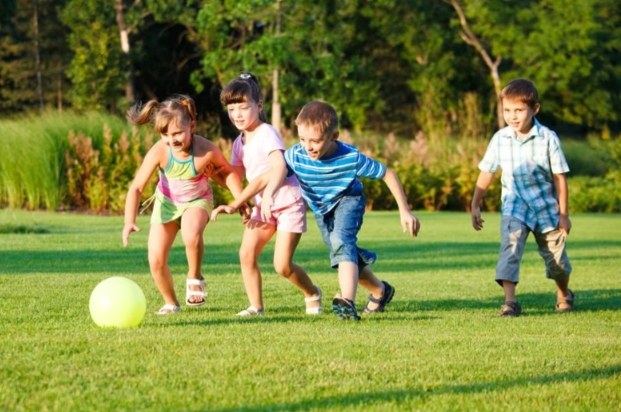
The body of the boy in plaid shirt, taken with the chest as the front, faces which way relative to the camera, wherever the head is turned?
toward the camera

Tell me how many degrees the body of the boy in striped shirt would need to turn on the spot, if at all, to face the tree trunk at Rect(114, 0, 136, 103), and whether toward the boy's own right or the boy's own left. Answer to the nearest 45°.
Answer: approximately 135° to the boy's own right

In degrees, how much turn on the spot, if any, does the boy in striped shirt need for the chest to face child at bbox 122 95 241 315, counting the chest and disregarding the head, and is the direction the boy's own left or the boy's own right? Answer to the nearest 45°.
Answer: approximately 45° to the boy's own right

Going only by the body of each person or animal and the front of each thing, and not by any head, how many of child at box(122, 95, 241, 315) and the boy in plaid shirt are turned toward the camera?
2

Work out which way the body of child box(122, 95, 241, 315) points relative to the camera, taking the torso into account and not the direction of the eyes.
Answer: toward the camera

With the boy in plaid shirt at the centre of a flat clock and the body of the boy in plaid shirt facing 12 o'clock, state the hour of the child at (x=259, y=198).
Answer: The child is roughly at 2 o'clock from the boy in plaid shirt.

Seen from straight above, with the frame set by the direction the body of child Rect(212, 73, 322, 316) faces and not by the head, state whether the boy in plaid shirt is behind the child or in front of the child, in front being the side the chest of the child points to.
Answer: behind

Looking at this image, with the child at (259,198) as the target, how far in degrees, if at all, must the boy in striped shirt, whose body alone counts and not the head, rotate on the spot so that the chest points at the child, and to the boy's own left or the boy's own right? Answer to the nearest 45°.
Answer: approximately 45° to the boy's own right

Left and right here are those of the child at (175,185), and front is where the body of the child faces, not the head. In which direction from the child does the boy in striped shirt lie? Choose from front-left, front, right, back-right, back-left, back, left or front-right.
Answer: left

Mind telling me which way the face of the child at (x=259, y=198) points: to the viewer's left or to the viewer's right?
to the viewer's left

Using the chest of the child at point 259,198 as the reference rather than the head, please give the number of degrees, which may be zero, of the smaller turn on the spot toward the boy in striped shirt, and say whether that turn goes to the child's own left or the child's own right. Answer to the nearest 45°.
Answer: approximately 135° to the child's own left

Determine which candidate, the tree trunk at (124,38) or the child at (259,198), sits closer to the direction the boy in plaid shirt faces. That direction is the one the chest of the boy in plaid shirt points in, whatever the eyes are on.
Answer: the child

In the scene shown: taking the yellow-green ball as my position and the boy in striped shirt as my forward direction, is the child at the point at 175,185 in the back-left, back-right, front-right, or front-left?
front-left
